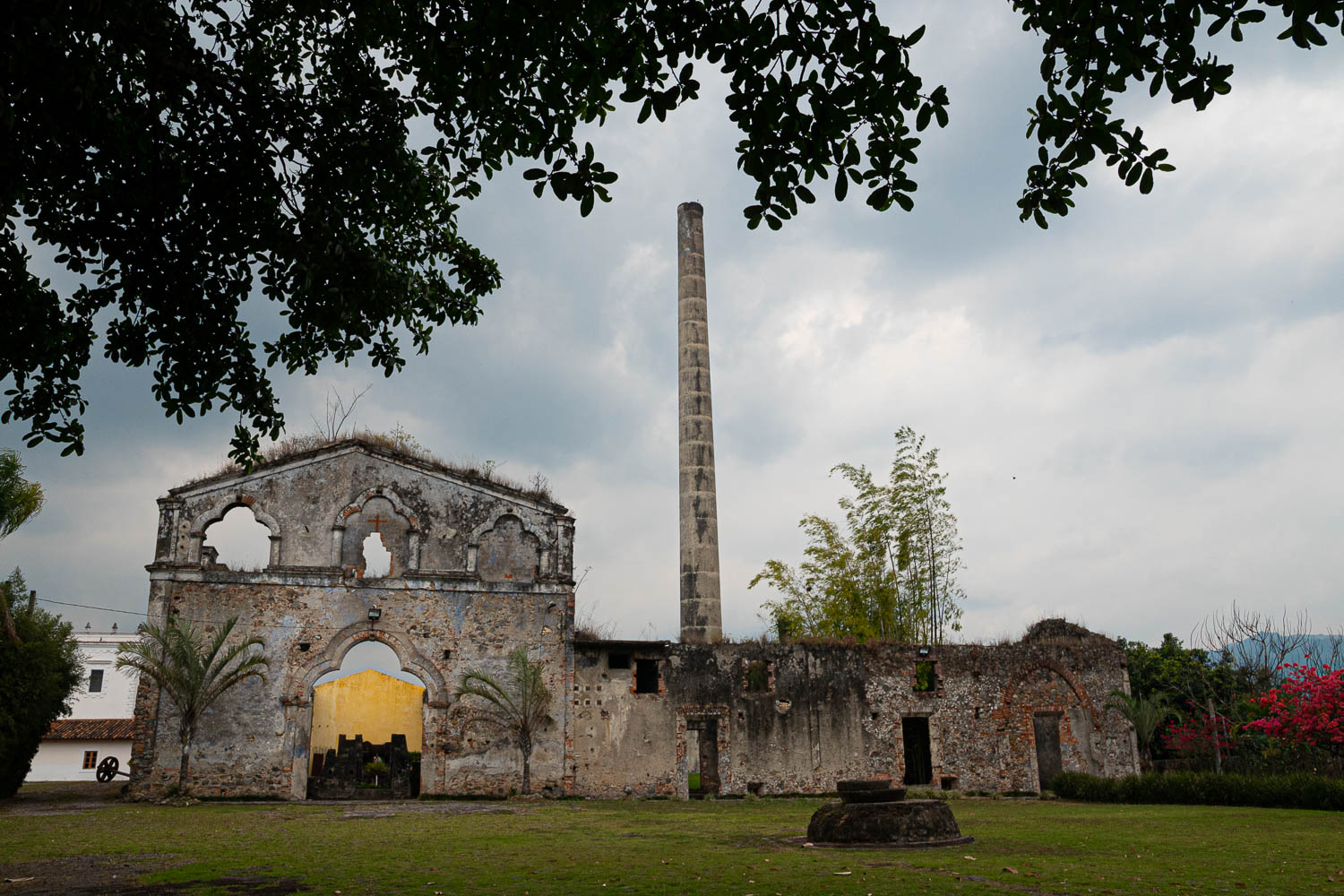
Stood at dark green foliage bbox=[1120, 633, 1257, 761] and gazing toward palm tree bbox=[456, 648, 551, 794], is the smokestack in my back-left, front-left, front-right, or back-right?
front-right

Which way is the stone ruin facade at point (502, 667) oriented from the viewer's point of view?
toward the camera

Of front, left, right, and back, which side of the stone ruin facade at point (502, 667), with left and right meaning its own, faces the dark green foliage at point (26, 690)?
right

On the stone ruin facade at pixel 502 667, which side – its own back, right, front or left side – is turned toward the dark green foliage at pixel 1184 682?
left

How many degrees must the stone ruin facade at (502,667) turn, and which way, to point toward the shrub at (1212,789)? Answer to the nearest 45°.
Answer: approximately 90° to its left

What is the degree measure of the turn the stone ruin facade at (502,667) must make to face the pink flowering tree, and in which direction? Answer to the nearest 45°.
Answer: approximately 90° to its left

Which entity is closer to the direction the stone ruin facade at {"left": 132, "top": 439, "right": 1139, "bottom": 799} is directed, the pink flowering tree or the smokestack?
the pink flowering tree

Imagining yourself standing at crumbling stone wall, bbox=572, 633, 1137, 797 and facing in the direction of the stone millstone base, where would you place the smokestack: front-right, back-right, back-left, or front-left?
back-right

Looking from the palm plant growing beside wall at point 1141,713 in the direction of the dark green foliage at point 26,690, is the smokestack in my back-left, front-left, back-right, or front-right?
front-right

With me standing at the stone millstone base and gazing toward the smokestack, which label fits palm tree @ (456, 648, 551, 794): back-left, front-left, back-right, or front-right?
front-left

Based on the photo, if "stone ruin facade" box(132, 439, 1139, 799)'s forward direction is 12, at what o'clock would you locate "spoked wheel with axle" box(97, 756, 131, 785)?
The spoked wheel with axle is roughly at 4 o'clock from the stone ruin facade.

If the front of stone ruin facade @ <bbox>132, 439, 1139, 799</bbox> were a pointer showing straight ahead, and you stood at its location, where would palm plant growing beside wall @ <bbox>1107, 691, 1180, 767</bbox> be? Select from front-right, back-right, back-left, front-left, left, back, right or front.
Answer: left
